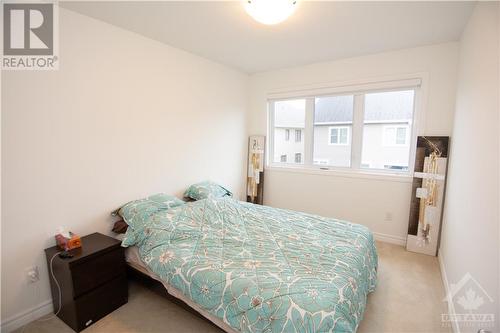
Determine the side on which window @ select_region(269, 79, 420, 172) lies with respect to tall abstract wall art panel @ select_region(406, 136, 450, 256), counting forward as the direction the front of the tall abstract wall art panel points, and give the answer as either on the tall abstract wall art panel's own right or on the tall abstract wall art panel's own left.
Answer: on the tall abstract wall art panel's own right

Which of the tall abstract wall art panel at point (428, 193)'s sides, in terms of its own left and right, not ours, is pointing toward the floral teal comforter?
front

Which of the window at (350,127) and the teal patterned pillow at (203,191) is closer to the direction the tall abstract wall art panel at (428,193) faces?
the teal patterned pillow

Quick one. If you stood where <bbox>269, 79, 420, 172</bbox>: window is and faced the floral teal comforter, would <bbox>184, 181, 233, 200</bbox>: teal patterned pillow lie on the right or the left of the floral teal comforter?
right

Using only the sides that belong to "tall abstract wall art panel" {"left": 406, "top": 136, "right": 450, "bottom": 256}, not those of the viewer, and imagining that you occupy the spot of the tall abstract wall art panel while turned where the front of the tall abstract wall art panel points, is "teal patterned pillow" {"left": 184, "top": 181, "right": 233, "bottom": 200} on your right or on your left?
on your right

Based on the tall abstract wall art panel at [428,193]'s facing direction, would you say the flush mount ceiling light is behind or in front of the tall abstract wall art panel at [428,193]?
in front
